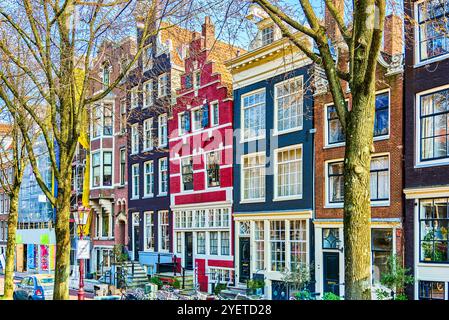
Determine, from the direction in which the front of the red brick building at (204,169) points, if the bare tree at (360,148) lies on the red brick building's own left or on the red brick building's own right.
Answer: on the red brick building's own left

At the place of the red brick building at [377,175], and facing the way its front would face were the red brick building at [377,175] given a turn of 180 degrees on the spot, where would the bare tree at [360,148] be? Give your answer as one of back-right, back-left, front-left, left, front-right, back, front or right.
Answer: back-right

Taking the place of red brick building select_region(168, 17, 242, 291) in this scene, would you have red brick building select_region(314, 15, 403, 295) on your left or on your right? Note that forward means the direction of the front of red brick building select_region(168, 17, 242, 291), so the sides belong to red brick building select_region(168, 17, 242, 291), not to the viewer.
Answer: on your left

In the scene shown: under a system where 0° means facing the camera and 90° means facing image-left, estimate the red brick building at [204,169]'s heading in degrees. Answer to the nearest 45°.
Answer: approximately 45°

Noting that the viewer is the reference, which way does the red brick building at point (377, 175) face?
facing the viewer and to the left of the viewer

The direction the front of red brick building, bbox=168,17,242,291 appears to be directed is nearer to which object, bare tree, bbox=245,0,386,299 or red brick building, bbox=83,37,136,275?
the bare tree

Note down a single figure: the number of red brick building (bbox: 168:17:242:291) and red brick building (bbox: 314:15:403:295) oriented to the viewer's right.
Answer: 0

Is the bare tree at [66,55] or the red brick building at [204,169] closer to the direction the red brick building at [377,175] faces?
the bare tree

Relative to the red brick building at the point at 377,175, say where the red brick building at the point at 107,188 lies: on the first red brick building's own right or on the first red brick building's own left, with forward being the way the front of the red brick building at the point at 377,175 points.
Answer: on the first red brick building's own right

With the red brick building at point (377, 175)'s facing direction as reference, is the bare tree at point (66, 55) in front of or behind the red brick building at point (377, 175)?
in front
